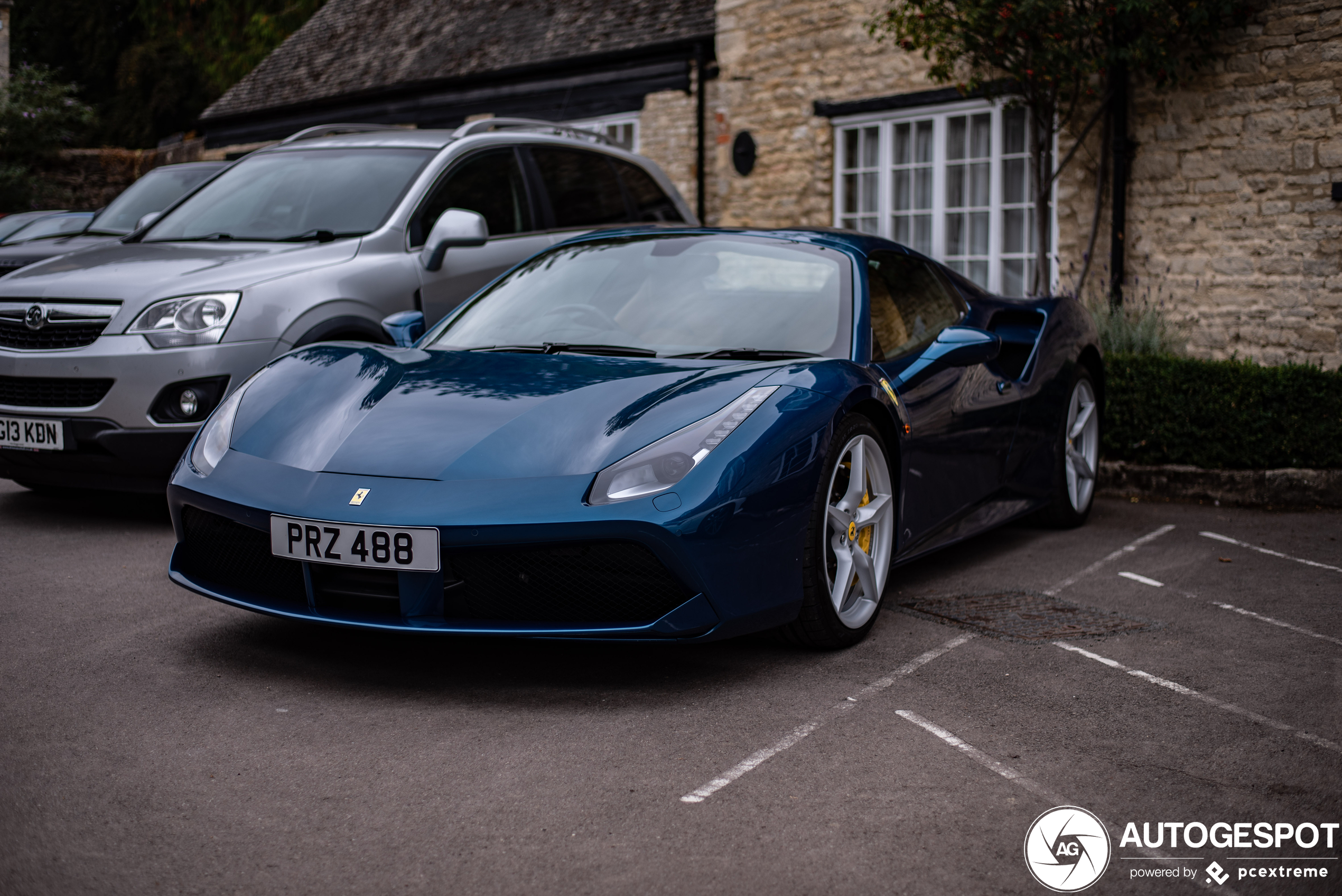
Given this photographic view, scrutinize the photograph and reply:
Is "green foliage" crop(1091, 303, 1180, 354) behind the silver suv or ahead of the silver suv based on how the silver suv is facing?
behind

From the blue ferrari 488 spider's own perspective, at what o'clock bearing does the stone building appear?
The stone building is roughly at 5 o'clock from the blue ferrari 488 spider.

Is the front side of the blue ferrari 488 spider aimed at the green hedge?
no

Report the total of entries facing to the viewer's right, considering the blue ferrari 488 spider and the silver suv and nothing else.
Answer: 0

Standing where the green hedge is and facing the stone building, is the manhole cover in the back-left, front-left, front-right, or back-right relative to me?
back-left

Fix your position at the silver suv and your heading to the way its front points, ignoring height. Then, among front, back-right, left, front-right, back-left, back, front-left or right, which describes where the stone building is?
back

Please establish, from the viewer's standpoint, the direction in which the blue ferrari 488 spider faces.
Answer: facing the viewer and to the left of the viewer

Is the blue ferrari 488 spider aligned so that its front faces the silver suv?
no

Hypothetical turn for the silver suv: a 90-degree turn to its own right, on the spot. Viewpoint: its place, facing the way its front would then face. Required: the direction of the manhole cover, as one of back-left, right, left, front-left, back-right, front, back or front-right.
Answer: back

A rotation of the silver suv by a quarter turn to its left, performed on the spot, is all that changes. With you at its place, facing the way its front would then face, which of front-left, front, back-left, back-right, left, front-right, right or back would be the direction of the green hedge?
front-left

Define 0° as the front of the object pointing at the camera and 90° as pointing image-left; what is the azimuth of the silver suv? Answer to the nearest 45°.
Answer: approximately 45°

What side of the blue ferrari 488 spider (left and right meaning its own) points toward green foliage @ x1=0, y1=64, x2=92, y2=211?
right

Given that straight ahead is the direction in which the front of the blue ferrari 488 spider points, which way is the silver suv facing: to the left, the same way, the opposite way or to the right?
the same way

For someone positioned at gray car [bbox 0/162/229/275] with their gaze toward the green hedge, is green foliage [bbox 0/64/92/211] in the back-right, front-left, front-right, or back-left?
back-left
